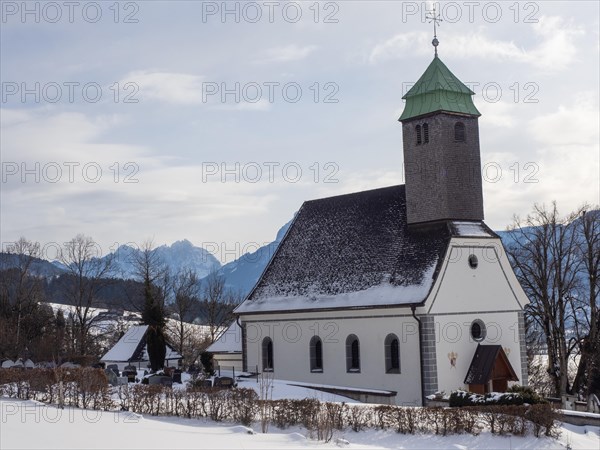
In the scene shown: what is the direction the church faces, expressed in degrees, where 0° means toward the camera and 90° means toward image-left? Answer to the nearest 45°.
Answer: approximately 315°

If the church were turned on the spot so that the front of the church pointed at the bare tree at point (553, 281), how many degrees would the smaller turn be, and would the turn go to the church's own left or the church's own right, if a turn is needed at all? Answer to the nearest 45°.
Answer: approximately 90° to the church's own left
